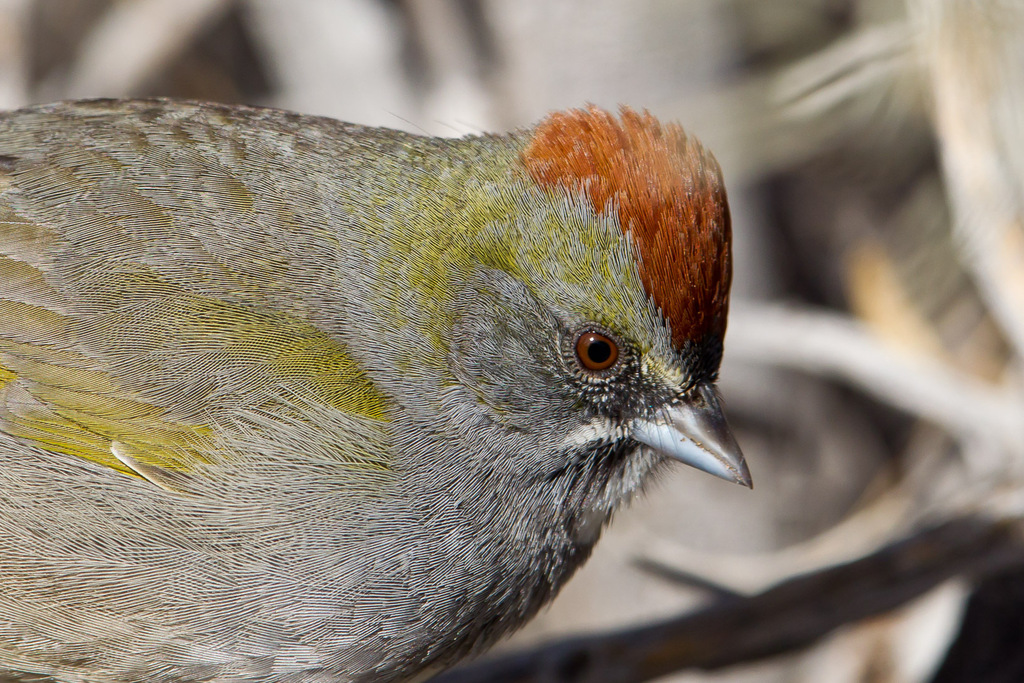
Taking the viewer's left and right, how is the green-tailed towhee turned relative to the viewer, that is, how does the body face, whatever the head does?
facing to the right of the viewer
